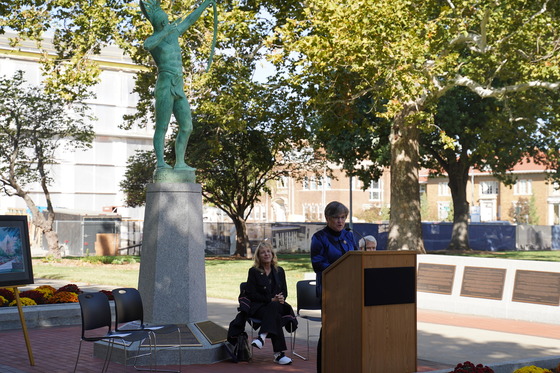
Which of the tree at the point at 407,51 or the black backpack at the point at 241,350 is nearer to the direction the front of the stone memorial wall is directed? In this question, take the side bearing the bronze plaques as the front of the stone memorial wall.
the black backpack

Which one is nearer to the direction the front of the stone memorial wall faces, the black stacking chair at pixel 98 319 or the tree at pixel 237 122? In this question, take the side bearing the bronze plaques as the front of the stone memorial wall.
the black stacking chair

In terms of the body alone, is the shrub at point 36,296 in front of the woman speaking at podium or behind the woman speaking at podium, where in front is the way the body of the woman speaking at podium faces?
behind

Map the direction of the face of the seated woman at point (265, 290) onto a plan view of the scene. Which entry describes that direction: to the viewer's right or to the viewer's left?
to the viewer's right
